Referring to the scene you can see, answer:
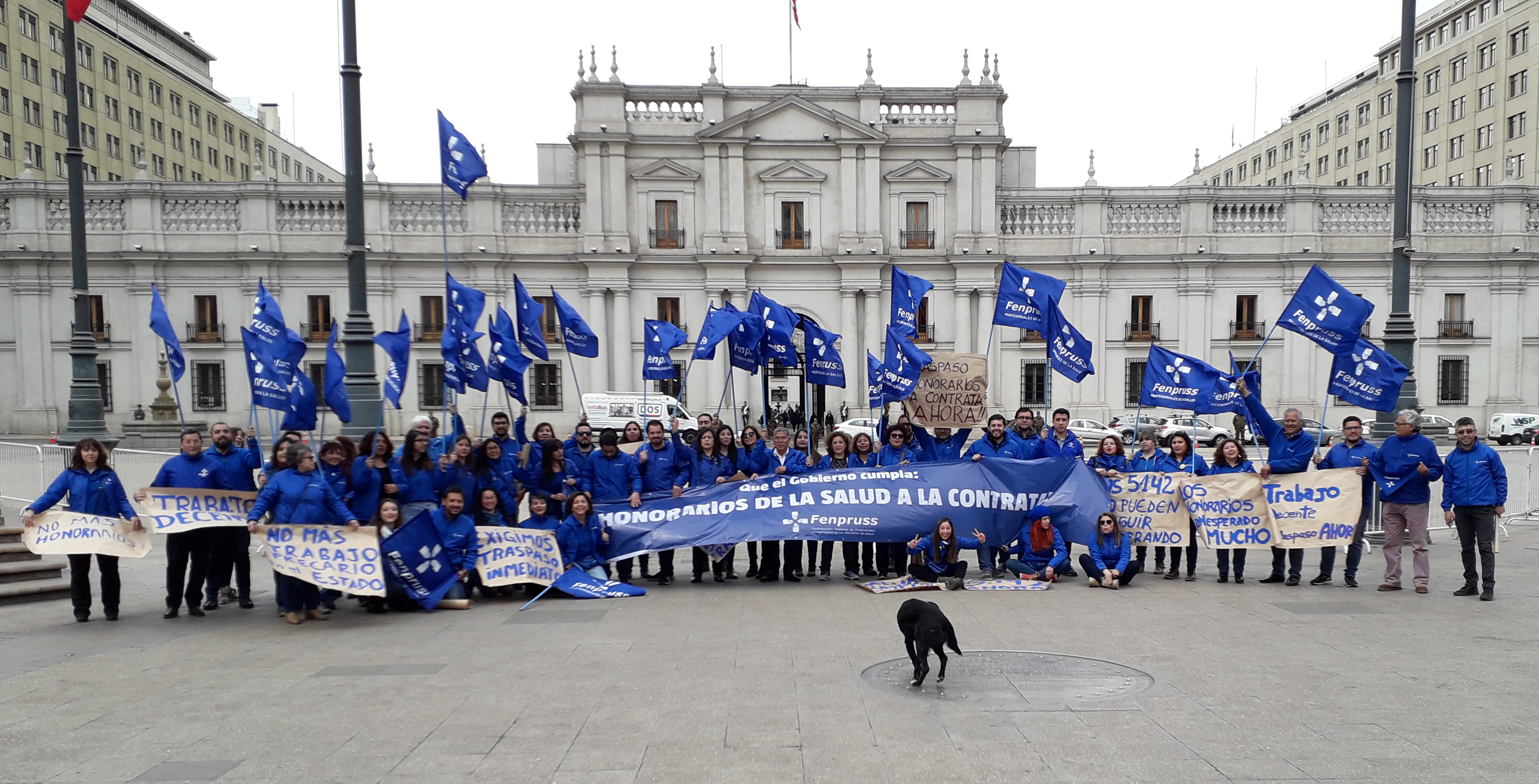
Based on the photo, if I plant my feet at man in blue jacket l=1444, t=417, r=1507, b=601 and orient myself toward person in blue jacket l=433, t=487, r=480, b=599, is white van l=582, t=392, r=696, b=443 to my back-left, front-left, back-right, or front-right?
front-right

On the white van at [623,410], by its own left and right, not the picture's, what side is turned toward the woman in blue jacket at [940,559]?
right

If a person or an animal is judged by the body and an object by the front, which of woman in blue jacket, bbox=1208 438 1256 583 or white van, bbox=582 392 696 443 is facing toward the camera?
the woman in blue jacket

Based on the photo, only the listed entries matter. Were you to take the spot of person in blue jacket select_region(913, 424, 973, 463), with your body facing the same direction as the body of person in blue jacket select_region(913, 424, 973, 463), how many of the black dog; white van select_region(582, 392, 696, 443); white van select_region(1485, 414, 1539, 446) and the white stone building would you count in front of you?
1

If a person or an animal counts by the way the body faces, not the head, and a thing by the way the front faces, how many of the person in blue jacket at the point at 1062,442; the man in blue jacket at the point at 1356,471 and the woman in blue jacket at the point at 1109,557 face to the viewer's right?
0

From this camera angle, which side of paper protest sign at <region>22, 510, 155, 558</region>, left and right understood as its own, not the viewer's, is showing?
front

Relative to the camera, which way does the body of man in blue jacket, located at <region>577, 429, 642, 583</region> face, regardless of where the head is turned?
toward the camera

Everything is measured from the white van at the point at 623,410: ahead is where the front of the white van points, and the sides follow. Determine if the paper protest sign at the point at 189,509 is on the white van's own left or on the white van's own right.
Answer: on the white van's own right

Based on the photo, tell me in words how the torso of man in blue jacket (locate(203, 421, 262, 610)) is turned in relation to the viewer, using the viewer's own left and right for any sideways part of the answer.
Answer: facing the viewer

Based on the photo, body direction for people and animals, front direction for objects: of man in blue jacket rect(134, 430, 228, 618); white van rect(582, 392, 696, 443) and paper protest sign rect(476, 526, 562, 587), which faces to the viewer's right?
the white van

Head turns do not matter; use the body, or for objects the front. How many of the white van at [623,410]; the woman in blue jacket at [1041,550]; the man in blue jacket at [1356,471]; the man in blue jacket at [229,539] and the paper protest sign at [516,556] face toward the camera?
4

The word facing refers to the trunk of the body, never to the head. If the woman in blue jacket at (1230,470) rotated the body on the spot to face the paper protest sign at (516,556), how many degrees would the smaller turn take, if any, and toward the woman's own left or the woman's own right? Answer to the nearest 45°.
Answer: approximately 45° to the woman's own right

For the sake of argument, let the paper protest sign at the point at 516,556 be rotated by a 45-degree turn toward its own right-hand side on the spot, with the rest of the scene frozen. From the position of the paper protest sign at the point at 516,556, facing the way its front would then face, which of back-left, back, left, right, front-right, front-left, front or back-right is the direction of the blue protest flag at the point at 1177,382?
back-left

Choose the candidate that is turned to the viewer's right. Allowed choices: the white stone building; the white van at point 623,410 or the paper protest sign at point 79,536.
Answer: the white van

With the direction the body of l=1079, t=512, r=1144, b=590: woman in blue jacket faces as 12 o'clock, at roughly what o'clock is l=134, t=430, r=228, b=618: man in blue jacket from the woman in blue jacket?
The man in blue jacket is roughly at 2 o'clock from the woman in blue jacket.

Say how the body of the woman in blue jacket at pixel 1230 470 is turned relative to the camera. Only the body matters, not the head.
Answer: toward the camera
